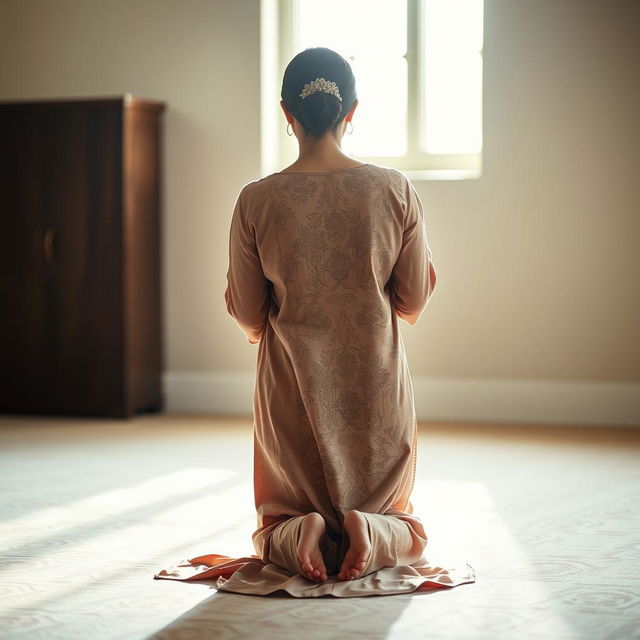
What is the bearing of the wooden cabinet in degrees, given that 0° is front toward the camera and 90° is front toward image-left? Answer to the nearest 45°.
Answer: approximately 45°

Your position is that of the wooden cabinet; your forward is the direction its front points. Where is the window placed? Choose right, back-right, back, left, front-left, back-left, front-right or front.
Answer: back-left
